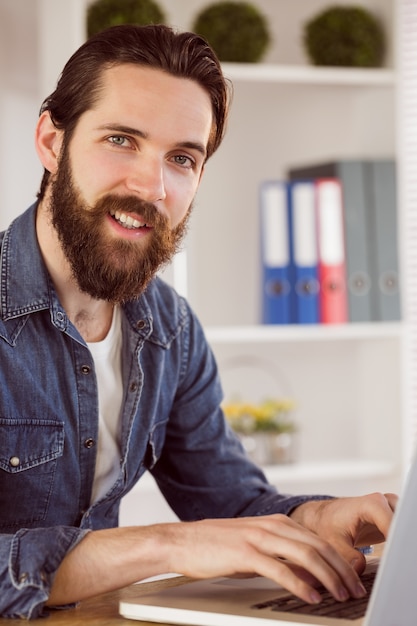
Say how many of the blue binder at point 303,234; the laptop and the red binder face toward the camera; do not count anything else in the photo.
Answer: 2

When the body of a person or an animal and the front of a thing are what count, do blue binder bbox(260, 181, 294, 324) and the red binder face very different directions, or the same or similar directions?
same or similar directions

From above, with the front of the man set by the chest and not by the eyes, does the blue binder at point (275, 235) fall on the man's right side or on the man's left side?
on the man's left side

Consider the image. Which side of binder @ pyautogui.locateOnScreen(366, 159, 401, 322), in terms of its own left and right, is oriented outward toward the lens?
front

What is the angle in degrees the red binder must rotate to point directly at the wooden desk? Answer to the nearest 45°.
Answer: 0° — it already faces it

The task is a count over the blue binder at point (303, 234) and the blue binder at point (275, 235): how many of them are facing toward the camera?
2

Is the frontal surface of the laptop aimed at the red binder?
no

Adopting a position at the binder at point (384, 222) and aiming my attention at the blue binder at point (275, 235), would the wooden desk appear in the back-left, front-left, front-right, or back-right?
front-left

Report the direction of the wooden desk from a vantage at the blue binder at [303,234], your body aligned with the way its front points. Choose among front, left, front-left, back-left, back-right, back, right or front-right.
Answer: front

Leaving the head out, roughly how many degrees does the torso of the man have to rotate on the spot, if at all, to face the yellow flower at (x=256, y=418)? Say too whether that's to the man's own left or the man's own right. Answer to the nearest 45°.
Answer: approximately 135° to the man's own left

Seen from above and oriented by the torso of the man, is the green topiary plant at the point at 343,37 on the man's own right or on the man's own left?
on the man's own left

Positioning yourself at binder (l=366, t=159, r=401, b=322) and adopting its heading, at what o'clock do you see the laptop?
The laptop is roughly at 12 o'clock from the binder.

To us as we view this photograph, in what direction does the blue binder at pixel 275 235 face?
facing the viewer

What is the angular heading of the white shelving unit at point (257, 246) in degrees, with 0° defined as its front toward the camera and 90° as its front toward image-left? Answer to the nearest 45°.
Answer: approximately 0°

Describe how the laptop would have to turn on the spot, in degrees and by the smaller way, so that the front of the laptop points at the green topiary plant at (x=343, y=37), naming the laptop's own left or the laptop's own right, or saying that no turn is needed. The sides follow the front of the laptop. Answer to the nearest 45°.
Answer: approximately 45° to the laptop's own right
